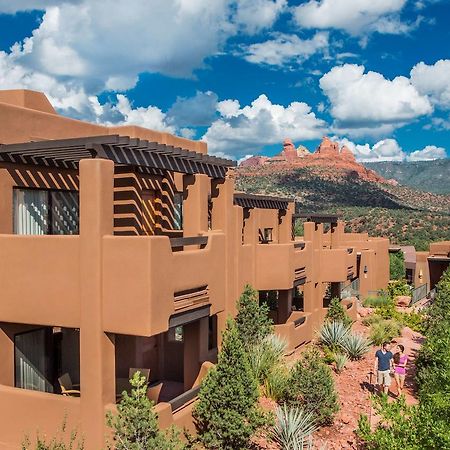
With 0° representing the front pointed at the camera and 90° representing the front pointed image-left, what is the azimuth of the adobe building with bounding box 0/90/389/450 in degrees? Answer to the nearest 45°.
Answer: approximately 315°

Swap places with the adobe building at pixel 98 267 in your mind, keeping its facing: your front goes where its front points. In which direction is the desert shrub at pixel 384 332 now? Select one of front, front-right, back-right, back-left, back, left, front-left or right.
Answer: left

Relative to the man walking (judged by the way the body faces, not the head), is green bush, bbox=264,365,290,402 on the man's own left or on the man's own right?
on the man's own right

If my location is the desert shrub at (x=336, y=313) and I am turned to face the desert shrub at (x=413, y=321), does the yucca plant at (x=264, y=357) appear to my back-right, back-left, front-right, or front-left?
back-right

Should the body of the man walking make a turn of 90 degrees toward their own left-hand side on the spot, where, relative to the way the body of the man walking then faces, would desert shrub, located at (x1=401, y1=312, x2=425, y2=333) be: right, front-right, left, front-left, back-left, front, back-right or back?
left

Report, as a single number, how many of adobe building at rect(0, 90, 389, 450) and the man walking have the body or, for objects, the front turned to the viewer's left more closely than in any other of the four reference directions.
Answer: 0

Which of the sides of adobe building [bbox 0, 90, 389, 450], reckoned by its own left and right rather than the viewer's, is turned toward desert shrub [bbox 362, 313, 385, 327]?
left

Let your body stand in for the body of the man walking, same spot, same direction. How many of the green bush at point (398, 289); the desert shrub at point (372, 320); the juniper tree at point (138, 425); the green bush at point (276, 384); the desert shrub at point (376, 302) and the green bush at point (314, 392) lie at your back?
3

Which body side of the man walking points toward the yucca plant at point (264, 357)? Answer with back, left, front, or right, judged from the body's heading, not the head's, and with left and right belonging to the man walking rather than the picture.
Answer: right

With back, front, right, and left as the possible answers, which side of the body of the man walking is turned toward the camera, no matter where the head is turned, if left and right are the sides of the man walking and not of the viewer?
front

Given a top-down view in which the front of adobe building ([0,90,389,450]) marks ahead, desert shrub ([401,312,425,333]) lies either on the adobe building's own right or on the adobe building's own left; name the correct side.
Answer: on the adobe building's own left

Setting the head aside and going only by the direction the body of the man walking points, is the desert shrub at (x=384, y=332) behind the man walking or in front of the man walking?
behind

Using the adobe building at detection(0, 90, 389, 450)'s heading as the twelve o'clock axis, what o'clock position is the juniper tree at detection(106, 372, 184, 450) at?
The juniper tree is roughly at 1 o'clock from the adobe building.

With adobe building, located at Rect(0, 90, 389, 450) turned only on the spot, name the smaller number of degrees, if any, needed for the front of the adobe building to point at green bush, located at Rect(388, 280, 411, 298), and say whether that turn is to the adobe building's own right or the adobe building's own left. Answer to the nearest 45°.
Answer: approximately 90° to the adobe building's own left

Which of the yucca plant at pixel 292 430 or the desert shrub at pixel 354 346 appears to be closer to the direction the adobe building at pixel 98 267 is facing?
the yucca plant
